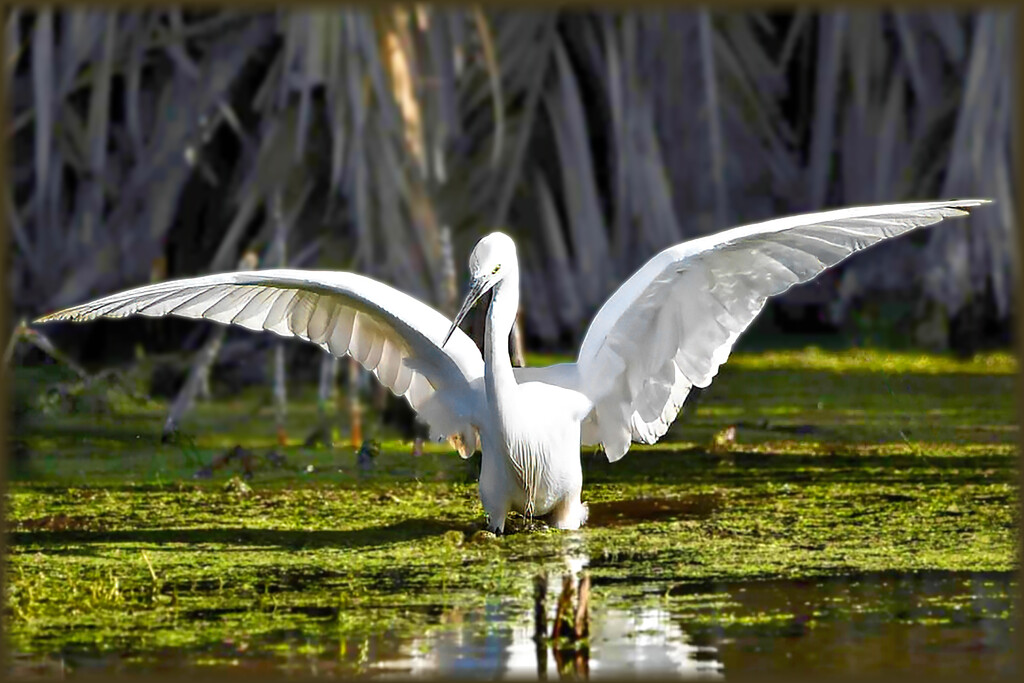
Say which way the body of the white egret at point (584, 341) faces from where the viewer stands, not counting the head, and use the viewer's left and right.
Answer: facing the viewer and to the left of the viewer
